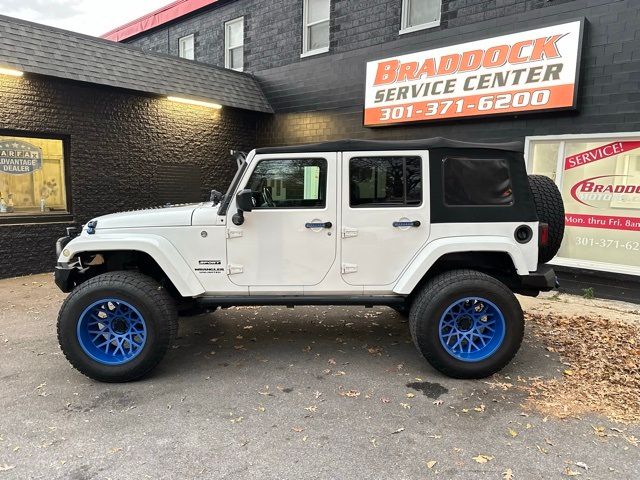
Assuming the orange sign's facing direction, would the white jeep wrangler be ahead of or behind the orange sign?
ahead

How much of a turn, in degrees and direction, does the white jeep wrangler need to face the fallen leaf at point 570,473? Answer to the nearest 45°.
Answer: approximately 135° to its left

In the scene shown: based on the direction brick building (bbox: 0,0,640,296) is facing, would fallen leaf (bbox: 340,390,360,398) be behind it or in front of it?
in front

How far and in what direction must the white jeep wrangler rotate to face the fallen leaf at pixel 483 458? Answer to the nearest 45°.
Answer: approximately 135° to its left

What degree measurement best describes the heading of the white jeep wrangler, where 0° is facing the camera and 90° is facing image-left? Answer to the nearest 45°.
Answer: approximately 90°

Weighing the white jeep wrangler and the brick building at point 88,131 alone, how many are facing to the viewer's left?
1

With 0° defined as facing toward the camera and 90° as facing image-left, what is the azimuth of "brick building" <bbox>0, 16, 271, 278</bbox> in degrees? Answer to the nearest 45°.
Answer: approximately 315°
